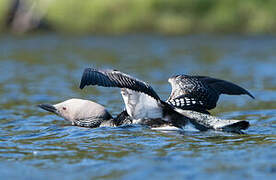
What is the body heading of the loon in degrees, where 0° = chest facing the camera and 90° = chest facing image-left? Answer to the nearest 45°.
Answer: approximately 90°
